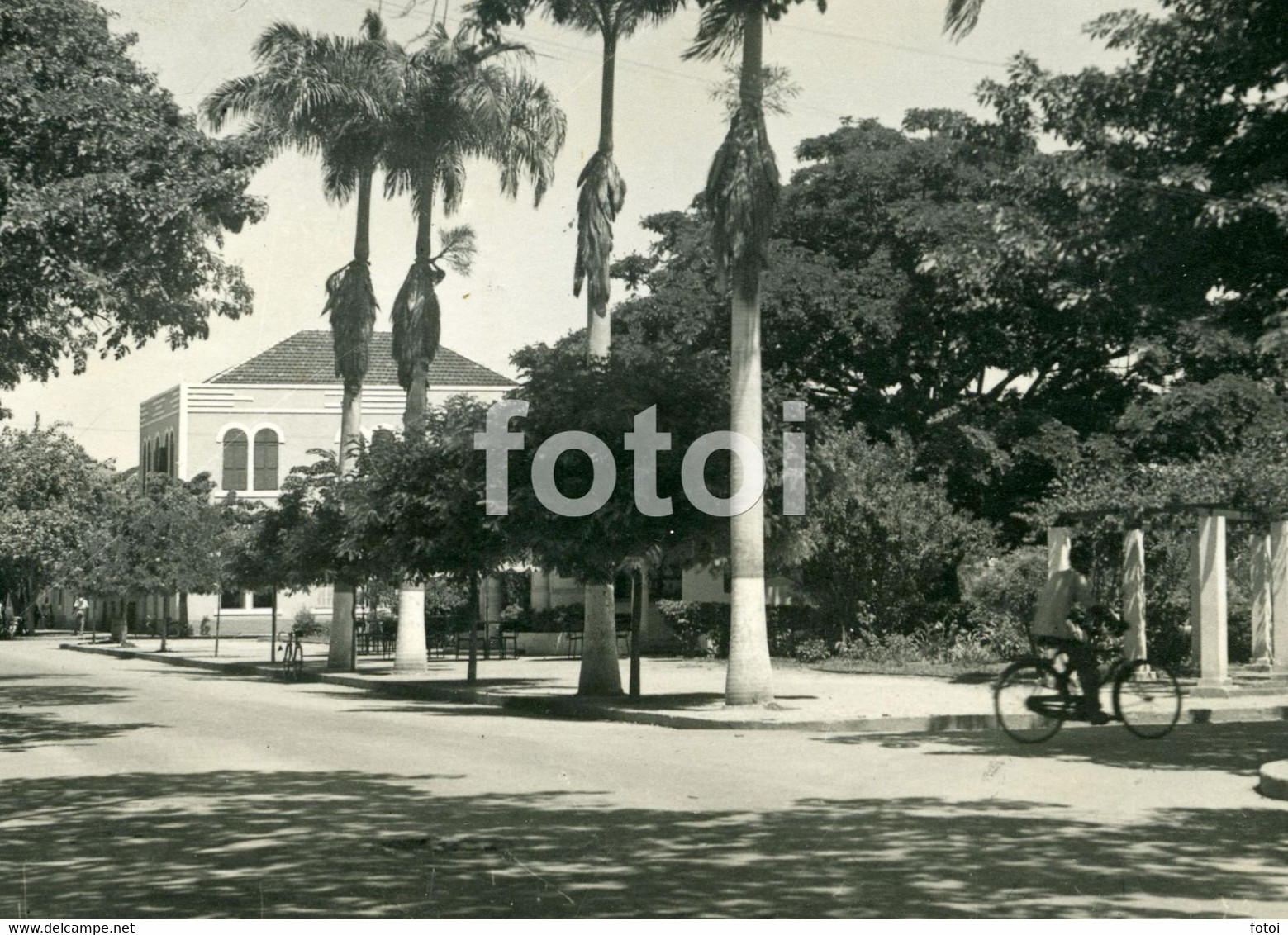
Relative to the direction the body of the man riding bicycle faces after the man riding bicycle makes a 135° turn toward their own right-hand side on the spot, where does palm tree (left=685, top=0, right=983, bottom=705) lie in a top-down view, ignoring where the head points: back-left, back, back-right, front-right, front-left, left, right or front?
right

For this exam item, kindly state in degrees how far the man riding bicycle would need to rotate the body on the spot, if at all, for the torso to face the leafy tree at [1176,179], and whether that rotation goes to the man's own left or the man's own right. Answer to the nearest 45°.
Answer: approximately 90° to the man's own left

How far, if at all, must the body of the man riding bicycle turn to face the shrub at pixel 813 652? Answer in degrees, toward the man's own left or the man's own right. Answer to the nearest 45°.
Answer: approximately 90° to the man's own left

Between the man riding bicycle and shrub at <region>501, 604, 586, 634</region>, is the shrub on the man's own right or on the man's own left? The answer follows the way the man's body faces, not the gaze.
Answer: on the man's own left

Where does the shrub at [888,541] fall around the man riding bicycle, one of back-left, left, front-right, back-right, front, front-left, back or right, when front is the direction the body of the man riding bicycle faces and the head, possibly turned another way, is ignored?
left

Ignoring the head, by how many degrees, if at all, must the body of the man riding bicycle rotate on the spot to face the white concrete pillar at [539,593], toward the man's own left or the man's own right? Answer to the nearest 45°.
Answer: approximately 135° to the man's own left

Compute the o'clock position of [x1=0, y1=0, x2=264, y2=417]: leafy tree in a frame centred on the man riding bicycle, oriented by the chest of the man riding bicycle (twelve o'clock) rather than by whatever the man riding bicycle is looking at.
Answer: The leafy tree is roughly at 6 o'clock from the man riding bicycle.

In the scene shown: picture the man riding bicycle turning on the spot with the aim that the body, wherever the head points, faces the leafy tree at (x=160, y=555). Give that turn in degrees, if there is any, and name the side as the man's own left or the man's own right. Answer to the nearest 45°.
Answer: approximately 135° to the man's own left

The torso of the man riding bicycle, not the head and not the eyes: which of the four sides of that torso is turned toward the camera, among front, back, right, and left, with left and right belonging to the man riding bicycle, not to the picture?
right
